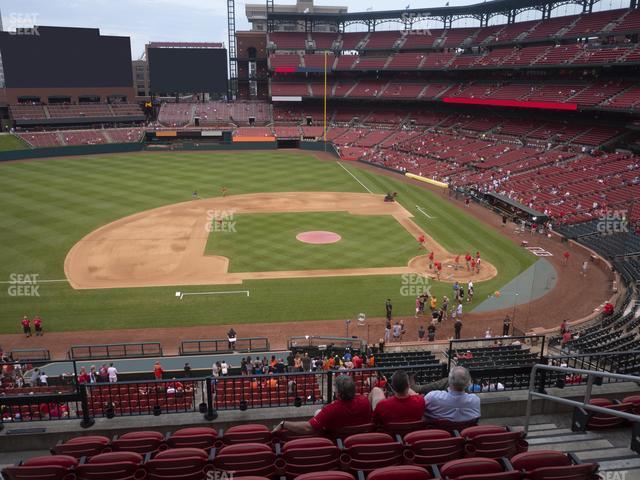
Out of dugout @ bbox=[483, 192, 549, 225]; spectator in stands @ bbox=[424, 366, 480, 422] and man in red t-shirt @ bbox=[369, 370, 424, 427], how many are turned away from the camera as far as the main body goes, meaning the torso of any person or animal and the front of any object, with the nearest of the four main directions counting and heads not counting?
2

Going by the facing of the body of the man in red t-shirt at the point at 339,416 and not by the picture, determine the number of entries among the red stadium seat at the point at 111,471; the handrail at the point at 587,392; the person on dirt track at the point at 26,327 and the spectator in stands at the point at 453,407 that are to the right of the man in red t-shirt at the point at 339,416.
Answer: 2

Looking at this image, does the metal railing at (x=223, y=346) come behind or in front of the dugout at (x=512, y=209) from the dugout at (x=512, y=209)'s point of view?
in front

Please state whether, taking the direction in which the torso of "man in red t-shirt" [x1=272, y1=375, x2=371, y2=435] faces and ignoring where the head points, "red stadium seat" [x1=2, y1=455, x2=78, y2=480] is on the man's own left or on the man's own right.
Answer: on the man's own left

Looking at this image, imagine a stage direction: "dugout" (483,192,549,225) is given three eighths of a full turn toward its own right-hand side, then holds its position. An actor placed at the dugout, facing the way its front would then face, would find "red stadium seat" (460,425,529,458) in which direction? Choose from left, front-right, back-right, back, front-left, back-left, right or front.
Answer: back

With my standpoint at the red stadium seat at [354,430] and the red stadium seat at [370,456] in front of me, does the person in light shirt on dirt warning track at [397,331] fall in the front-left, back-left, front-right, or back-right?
back-left

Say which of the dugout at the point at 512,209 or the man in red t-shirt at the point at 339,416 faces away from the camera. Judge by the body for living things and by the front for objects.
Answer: the man in red t-shirt

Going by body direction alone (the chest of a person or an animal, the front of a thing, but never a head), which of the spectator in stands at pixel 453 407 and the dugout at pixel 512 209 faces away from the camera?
the spectator in stands

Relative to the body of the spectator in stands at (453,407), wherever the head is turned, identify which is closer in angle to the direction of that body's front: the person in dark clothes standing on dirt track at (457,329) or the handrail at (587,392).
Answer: the person in dark clothes standing on dirt track

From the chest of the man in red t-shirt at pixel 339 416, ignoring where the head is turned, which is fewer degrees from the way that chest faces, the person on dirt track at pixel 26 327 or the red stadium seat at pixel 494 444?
the person on dirt track

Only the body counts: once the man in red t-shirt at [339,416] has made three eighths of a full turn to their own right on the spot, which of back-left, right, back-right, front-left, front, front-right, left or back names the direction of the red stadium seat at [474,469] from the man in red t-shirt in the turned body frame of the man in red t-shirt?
front

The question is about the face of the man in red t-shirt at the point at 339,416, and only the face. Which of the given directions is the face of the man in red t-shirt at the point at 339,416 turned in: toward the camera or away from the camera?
away from the camera

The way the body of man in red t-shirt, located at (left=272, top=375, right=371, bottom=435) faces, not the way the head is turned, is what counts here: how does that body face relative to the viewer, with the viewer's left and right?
facing away from the viewer

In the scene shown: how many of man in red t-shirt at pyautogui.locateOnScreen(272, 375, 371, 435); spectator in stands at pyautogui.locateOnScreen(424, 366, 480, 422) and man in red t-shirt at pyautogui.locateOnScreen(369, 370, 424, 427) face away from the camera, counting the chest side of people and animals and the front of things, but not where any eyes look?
3

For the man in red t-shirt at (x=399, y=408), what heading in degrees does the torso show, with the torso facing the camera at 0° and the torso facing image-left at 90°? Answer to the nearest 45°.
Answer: approximately 180°

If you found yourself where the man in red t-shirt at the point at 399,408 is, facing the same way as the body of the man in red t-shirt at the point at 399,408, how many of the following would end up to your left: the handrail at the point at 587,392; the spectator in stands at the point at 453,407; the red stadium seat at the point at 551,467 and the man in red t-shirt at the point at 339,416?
1

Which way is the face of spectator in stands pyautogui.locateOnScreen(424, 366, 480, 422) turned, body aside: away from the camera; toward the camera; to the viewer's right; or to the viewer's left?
away from the camera

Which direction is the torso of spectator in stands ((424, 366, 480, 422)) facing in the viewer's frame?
away from the camera

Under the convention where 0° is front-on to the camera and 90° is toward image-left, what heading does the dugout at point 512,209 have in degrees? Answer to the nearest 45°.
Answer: approximately 45°
